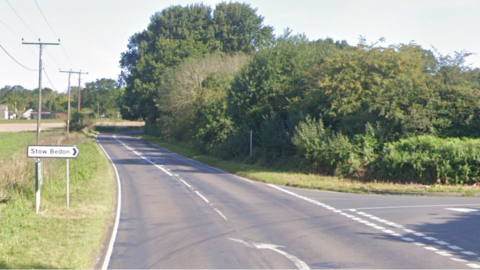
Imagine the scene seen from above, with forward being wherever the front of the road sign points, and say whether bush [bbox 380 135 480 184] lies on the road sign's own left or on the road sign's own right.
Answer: on the road sign's own left

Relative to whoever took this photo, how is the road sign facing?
facing the viewer

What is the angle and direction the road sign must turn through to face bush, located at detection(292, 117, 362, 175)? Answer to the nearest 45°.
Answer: approximately 135° to its left
